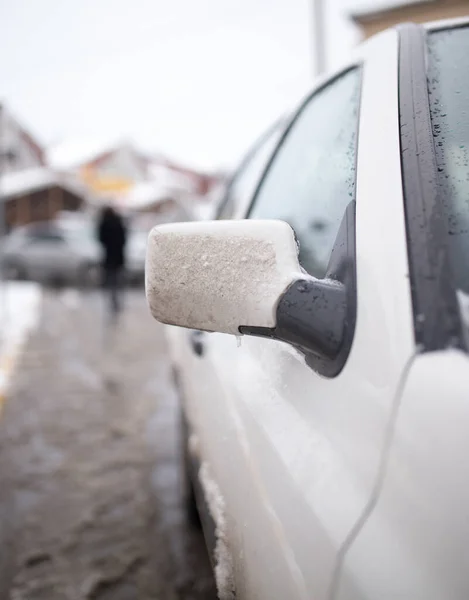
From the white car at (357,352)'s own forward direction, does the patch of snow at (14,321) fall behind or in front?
behind

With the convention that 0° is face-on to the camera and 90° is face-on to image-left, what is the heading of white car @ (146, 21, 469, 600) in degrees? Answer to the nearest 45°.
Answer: approximately 315°

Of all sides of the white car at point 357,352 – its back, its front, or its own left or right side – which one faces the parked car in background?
back

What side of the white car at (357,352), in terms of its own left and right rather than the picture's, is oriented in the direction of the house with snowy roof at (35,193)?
back

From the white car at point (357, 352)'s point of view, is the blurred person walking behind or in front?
behind
